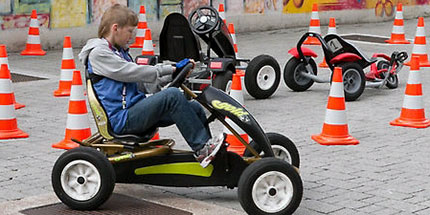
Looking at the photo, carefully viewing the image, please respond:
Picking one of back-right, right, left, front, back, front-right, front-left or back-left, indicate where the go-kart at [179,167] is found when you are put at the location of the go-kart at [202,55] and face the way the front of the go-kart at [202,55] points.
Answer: back-right

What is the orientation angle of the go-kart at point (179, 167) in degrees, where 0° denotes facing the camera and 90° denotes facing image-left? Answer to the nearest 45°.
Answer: approximately 270°

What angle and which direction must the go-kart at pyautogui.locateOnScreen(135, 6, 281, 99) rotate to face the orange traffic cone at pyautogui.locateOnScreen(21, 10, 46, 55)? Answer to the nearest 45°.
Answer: approximately 90° to its left

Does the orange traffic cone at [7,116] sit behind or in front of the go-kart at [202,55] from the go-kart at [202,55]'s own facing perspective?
behind

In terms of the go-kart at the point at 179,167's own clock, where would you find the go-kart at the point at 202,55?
the go-kart at the point at 202,55 is roughly at 9 o'clock from the go-kart at the point at 179,167.

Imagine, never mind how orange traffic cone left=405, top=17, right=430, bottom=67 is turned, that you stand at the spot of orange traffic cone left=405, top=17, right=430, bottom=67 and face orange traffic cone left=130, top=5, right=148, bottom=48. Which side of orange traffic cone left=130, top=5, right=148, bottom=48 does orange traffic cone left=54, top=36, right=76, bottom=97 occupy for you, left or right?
left

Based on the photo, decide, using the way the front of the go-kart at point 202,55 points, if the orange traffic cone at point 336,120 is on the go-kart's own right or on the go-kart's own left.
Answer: on the go-kart's own right

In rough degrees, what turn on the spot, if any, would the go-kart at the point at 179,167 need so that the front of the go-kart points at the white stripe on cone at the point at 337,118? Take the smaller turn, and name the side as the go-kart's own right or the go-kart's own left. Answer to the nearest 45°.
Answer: approximately 45° to the go-kart's own left

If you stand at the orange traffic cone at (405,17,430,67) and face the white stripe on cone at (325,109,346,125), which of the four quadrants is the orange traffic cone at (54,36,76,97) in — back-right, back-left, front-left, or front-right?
front-right

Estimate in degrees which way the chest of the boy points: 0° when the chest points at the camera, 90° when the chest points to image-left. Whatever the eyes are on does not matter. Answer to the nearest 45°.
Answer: approximately 270°

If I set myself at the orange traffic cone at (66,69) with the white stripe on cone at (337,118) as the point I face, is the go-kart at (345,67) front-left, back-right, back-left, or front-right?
front-left

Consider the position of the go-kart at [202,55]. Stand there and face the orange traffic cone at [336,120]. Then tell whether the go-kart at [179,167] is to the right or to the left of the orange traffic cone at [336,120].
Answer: right
